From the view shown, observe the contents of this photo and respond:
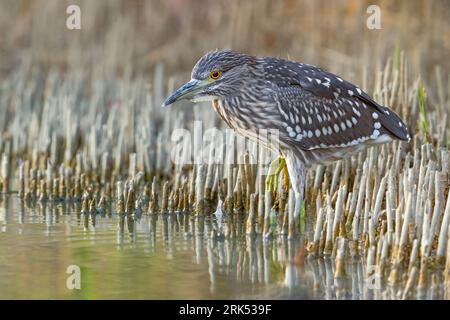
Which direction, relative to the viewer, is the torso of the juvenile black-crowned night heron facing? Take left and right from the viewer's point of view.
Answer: facing to the left of the viewer
